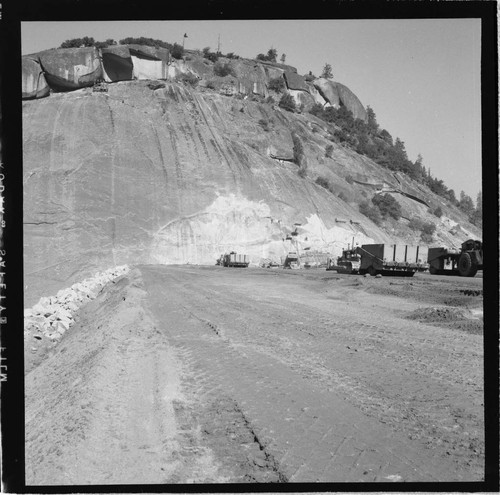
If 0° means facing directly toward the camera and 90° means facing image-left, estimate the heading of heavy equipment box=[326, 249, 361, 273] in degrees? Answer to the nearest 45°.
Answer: approximately 90°

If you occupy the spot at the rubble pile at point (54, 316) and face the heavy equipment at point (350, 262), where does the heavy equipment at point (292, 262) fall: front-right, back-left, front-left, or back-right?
front-left

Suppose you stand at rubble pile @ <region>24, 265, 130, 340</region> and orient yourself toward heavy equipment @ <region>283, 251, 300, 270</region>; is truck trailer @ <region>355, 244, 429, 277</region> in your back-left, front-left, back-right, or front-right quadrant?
front-right

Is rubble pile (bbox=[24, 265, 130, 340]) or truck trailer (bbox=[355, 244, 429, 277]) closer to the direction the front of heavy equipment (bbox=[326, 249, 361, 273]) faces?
the rubble pile

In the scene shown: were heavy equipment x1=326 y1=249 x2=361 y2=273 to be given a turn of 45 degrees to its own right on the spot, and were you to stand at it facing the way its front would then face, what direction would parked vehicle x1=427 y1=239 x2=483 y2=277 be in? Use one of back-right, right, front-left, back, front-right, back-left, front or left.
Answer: back

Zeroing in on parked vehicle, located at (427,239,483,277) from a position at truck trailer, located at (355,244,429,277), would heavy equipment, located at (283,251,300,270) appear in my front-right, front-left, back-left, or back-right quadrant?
back-left

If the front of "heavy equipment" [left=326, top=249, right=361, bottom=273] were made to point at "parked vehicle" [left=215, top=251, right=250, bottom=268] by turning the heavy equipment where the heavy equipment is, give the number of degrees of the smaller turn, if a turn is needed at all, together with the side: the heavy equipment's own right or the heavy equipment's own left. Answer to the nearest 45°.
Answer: approximately 45° to the heavy equipment's own right

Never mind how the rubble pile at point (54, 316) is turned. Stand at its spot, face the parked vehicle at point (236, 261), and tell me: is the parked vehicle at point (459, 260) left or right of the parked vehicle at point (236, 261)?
right

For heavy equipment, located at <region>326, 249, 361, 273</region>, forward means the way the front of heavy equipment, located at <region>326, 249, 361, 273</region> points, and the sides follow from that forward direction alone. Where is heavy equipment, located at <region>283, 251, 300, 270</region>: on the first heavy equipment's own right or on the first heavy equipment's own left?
on the first heavy equipment's own right

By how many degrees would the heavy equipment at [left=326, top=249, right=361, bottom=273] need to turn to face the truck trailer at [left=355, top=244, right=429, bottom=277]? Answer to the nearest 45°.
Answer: approximately 135° to its left

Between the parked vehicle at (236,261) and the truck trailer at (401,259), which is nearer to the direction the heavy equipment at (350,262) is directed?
the parked vehicle

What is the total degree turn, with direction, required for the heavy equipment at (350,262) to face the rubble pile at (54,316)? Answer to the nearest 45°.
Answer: approximately 45° to its left
